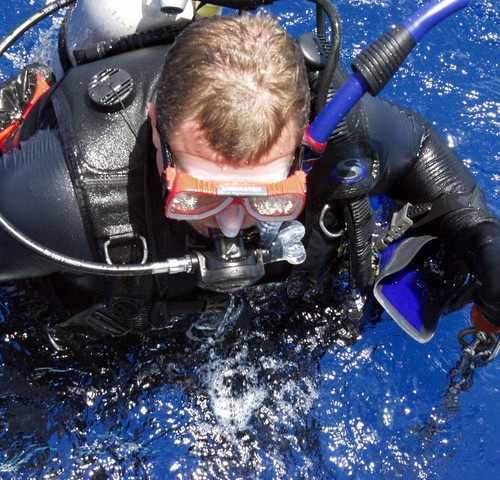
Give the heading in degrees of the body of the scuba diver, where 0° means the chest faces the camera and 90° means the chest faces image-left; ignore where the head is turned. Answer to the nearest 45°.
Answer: approximately 0°
